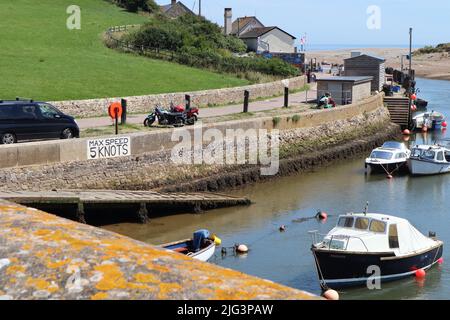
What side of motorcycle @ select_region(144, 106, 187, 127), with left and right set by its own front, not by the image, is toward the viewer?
left

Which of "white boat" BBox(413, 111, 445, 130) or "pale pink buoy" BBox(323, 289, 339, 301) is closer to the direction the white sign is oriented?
the pale pink buoy

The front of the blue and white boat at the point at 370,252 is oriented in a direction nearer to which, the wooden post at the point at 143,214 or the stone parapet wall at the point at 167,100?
the wooden post

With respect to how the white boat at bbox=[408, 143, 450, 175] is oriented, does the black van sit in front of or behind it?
in front

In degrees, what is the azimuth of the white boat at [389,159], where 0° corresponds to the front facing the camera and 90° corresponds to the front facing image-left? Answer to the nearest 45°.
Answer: approximately 45°

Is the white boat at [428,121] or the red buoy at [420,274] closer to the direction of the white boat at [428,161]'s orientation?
the red buoy

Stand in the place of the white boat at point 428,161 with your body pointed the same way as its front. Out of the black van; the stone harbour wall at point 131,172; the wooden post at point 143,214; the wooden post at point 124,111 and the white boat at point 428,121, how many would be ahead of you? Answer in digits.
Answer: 4

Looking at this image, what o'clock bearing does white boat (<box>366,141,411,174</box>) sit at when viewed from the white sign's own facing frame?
The white boat is roughly at 8 o'clock from the white sign.

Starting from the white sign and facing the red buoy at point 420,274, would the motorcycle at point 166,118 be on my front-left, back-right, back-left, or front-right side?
back-left

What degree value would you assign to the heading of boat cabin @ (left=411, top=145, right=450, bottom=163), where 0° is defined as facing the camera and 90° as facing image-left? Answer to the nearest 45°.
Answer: approximately 45°

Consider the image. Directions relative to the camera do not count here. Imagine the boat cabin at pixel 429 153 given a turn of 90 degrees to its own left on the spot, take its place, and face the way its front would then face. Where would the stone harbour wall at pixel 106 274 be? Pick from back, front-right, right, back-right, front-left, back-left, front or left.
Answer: front-right

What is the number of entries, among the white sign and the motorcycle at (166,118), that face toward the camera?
1

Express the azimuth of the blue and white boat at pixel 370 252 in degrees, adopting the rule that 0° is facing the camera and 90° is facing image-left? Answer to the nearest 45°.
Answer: approximately 45°
